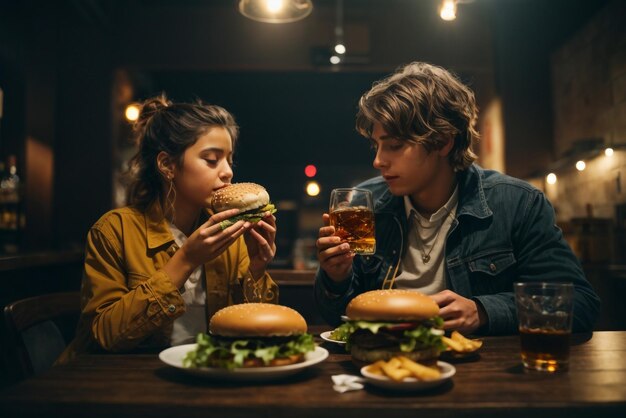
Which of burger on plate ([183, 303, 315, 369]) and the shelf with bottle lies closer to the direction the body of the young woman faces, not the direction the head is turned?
the burger on plate

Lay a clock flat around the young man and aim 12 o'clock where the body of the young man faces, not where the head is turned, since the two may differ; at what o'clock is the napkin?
The napkin is roughly at 11 o'clock from the young man.

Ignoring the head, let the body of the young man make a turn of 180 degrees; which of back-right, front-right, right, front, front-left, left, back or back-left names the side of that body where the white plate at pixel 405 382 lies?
back-right

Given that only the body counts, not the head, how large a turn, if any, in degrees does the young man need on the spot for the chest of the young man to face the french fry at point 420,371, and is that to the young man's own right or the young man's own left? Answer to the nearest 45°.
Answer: approximately 45° to the young man's own left

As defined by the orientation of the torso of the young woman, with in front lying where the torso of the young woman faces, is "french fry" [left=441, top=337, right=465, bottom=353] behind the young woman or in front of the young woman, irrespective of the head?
in front

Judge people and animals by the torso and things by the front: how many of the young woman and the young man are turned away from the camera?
0

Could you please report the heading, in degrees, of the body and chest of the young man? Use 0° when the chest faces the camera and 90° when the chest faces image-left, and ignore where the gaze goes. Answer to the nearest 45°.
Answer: approximately 45°

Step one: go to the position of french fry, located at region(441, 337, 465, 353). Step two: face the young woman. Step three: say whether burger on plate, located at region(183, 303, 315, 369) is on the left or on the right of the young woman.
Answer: left

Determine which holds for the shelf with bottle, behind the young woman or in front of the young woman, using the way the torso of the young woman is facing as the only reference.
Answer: behind

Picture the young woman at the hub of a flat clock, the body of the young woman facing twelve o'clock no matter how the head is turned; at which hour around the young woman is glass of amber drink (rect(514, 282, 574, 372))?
The glass of amber drink is roughly at 12 o'clock from the young woman.

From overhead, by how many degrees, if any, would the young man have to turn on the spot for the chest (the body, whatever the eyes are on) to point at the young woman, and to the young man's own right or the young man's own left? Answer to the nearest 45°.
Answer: approximately 45° to the young man's own right

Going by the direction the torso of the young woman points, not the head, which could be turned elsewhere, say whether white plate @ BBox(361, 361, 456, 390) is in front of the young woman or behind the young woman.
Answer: in front

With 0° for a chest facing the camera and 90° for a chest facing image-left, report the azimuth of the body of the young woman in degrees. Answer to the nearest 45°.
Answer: approximately 315°
